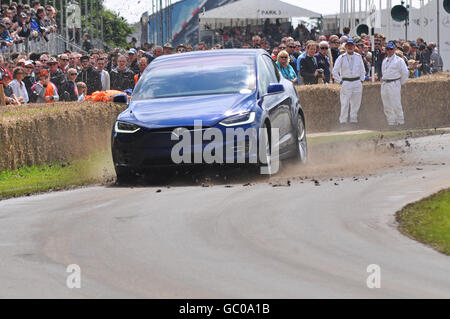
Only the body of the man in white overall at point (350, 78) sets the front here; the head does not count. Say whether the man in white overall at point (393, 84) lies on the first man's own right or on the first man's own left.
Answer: on the first man's own left

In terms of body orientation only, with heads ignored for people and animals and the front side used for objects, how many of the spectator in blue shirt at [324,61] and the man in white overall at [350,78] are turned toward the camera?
2

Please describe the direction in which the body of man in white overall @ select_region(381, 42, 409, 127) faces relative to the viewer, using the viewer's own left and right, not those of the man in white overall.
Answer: facing the viewer and to the left of the viewer

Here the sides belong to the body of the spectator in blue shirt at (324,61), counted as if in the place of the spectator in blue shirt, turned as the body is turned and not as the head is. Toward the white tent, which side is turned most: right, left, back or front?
back

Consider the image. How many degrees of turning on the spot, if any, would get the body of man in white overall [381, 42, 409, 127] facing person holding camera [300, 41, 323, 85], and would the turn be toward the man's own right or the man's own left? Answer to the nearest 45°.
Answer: approximately 45° to the man's own right

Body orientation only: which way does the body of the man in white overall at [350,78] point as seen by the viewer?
toward the camera

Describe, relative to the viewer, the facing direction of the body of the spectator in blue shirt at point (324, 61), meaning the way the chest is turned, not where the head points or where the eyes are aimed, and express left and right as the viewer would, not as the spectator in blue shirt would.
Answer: facing the viewer

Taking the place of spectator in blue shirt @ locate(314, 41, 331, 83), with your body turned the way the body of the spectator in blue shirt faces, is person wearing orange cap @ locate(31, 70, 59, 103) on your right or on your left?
on your right

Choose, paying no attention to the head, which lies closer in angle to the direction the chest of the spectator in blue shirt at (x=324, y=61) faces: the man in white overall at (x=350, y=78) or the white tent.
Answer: the man in white overall

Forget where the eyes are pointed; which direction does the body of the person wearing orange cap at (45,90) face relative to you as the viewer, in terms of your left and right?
facing the viewer and to the right of the viewer

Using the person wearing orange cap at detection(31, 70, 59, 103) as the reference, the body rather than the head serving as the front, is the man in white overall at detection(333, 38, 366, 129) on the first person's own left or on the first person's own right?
on the first person's own left

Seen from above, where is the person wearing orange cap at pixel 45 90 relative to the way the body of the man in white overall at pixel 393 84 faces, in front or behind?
in front

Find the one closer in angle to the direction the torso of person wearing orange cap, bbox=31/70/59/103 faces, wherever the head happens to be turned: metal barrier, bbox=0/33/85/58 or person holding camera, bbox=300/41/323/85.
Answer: the person holding camera
